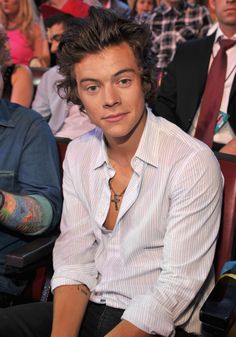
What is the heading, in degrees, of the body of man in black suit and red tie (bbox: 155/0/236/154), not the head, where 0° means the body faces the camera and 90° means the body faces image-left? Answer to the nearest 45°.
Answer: approximately 0°

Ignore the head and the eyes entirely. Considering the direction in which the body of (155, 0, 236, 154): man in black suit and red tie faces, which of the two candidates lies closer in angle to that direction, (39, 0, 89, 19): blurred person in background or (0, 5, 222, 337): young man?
the young man

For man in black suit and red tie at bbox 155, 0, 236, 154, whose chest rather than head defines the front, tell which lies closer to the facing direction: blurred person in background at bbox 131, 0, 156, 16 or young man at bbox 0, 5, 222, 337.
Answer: the young man

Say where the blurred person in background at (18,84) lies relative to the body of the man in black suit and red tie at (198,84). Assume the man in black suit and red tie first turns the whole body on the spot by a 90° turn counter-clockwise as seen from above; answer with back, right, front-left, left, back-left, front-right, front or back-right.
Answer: back

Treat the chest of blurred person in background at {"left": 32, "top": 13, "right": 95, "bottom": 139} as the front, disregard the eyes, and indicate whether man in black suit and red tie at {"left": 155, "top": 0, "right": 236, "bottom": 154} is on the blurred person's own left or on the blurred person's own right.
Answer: on the blurred person's own left

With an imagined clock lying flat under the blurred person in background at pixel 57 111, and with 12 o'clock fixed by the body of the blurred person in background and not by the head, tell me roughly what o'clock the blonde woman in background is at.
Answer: The blonde woman in background is roughly at 4 o'clock from the blurred person in background.

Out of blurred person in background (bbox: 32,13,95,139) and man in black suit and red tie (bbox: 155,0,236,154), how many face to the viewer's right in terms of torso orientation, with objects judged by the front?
0

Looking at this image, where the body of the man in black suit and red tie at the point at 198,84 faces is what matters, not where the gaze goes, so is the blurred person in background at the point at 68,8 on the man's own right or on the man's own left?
on the man's own right

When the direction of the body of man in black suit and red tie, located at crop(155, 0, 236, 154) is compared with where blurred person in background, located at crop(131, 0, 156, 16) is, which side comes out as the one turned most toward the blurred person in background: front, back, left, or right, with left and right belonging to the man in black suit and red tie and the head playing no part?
back

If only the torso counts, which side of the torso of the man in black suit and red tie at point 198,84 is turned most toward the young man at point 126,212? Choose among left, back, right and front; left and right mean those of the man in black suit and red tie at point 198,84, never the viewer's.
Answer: front

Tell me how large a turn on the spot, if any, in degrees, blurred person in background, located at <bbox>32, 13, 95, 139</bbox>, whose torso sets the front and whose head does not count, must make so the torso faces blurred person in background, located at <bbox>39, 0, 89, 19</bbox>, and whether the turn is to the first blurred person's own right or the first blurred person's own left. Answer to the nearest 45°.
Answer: approximately 135° to the first blurred person's own right
